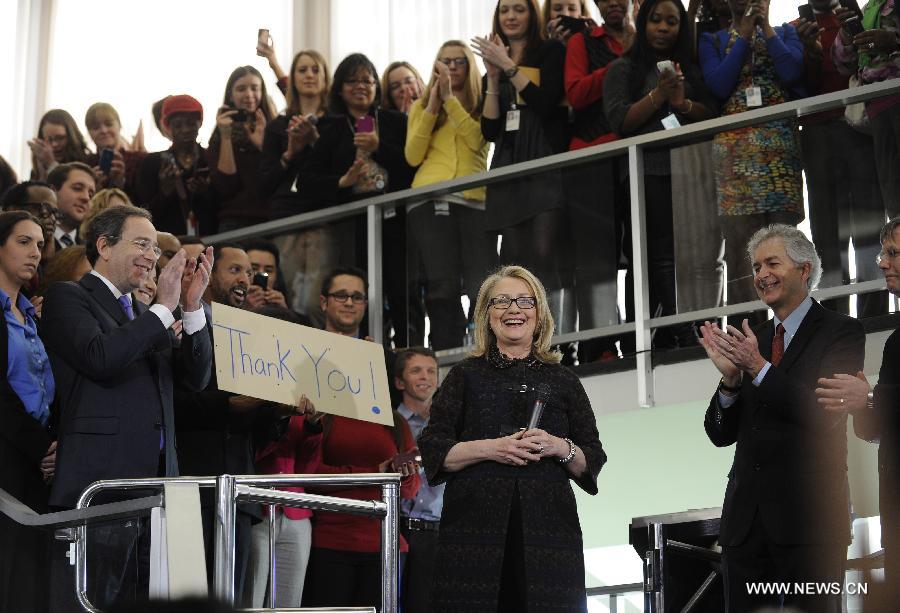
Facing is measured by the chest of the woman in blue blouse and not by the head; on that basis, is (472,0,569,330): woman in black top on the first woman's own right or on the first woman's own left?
on the first woman's own left

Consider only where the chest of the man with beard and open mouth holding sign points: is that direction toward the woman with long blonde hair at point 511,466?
yes

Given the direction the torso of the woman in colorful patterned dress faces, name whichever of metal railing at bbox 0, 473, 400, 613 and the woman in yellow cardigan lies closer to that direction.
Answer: the metal railing

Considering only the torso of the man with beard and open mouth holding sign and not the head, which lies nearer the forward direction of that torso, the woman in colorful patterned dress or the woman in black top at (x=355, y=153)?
the woman in colorful patterned dress

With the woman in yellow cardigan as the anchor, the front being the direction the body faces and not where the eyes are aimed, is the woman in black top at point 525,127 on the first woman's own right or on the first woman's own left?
on the first woman's own left

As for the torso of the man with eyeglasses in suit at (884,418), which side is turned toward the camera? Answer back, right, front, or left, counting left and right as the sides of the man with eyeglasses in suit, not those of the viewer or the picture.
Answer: left

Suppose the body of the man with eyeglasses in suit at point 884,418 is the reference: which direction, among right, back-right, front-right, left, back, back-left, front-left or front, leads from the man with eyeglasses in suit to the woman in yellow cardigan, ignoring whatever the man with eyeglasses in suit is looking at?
front-right

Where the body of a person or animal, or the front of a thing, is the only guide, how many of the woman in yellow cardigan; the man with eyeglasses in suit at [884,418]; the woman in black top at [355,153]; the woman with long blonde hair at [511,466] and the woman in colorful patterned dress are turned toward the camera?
4

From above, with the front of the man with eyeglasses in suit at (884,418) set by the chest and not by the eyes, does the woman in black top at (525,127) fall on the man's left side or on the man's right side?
on the man's right side
